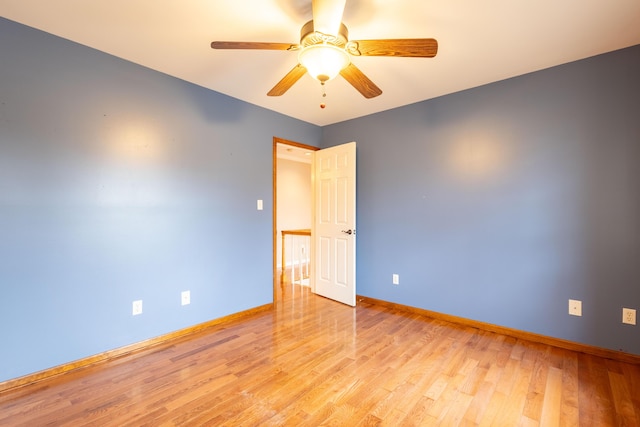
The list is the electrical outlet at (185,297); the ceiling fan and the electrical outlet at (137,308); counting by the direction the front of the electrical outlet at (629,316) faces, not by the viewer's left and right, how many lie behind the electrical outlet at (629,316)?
0

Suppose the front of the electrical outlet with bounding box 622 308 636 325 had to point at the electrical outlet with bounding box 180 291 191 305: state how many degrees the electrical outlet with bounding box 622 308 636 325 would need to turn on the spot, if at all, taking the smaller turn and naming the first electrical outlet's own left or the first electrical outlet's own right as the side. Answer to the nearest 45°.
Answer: approximately 45° to the first electrical outlet's own right

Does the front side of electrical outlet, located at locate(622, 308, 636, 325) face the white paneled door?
no

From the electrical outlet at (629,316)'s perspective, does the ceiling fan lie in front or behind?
in front

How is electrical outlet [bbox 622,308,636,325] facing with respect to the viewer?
toward the camera

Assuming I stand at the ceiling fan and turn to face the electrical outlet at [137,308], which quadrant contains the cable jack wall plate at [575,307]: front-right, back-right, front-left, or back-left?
back-right

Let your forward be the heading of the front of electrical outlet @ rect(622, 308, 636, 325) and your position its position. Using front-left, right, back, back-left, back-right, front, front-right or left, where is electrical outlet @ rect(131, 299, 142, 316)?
front-right

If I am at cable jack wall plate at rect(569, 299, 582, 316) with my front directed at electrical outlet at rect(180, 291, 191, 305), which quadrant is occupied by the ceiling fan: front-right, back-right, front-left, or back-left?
front-left

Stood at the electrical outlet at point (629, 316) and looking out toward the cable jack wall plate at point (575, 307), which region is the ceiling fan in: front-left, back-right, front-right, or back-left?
front-left

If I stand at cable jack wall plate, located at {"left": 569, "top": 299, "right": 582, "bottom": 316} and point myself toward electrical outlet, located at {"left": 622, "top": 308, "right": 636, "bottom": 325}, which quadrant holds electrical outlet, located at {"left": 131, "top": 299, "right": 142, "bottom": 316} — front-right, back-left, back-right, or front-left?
back-right

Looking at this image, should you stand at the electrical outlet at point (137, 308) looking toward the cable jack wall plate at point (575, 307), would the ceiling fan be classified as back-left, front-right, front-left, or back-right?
front-right

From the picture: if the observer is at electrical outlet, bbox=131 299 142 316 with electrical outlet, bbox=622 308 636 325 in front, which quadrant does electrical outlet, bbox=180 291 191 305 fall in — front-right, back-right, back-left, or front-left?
front-left
